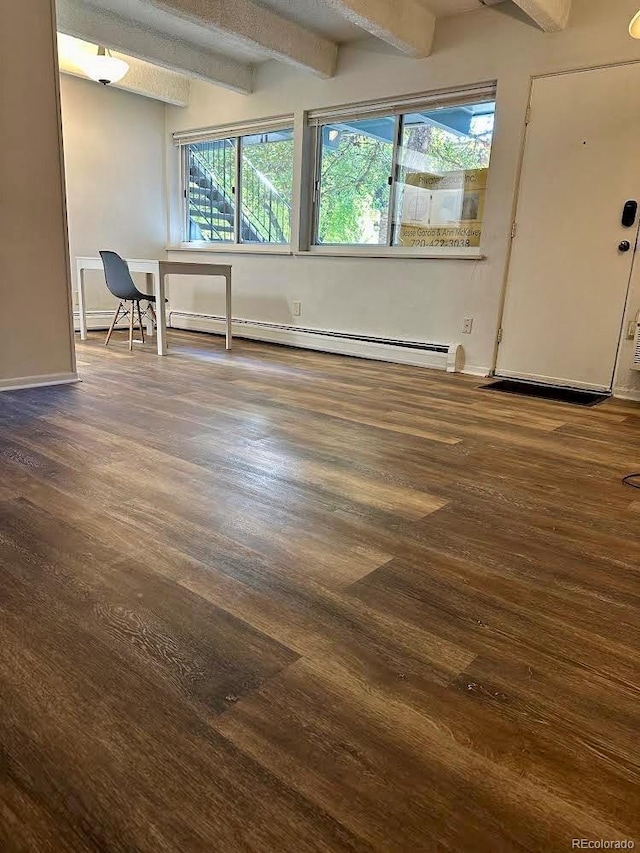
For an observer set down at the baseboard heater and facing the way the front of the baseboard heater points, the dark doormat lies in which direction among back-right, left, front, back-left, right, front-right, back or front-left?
left

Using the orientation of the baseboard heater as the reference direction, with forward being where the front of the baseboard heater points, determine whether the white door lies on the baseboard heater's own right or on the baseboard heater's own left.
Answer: on the baseboard heater's own left

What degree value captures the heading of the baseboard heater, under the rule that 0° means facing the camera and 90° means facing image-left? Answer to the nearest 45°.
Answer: approximately 45°

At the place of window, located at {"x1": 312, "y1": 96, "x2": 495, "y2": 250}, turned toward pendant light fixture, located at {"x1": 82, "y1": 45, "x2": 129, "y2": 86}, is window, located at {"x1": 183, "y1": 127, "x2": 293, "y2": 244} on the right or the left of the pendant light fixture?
right
